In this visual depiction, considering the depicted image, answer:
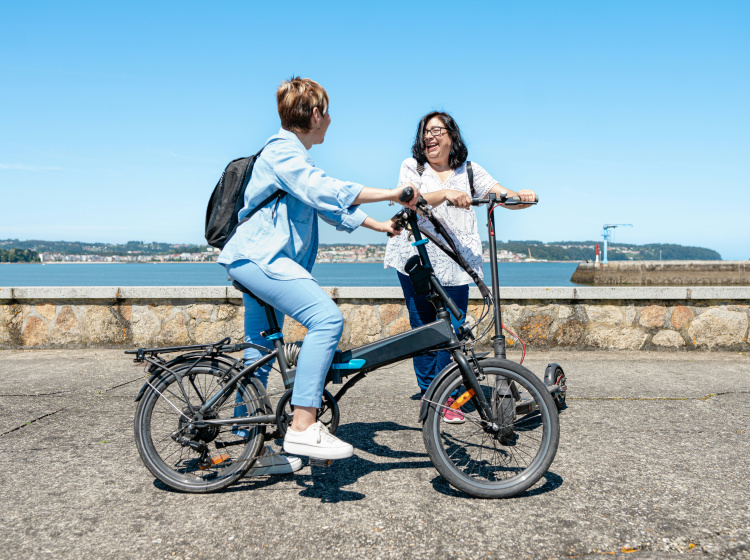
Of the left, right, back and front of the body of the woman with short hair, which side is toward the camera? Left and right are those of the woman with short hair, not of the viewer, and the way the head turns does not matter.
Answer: right

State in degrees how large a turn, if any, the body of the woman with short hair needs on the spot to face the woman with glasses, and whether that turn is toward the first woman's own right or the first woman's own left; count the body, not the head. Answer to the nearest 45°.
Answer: approximately 45° to the first woman's own left

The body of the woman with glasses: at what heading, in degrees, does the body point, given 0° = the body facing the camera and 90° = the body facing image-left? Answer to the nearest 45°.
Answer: approximately 0°

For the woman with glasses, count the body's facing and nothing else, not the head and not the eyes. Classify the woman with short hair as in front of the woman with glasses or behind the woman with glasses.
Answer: in front

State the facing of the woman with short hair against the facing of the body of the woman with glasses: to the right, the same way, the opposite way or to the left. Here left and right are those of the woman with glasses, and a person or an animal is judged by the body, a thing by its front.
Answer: to the left

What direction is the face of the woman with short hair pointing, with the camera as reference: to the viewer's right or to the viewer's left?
to the viewer's right

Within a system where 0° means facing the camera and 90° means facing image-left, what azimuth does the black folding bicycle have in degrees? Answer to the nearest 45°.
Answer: approximately 270°

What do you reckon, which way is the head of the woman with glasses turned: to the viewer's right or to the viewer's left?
to the viewer's left
